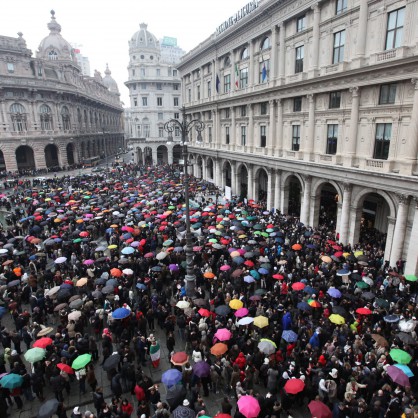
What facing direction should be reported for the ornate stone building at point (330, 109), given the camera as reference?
facing the viewer and to the left of the viewer
